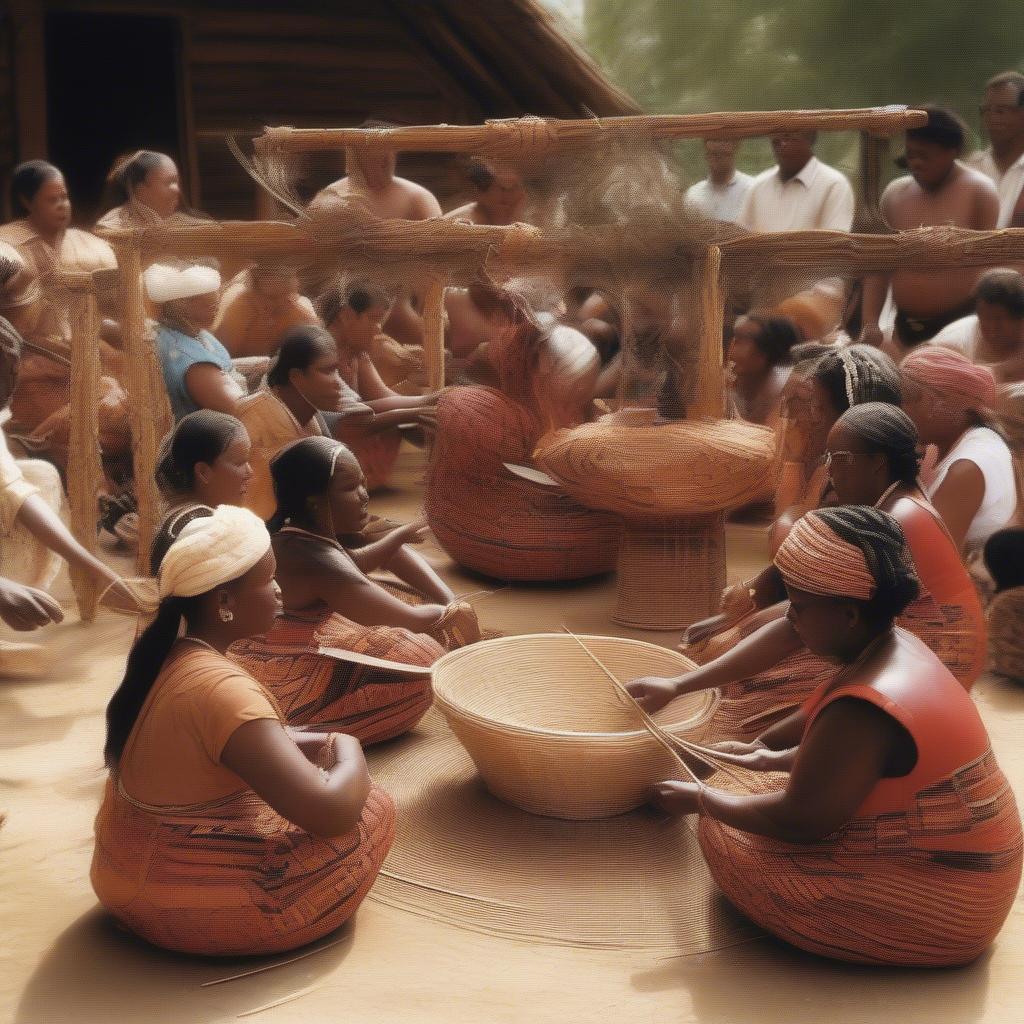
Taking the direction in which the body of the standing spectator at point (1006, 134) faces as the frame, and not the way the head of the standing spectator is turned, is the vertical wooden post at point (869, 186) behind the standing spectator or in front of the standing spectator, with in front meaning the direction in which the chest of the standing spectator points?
in front

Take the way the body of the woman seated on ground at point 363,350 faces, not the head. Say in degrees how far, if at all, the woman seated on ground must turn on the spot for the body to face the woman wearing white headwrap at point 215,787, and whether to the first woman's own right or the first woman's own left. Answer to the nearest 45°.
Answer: approximately 90° to the first woman's own right

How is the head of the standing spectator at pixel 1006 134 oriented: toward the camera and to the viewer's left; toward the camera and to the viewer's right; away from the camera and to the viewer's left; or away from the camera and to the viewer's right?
toward the camera and to the viewer's left

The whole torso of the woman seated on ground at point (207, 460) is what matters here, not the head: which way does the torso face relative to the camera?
to the viewer's right

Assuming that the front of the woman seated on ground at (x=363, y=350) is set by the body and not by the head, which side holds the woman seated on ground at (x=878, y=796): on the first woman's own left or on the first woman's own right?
on the first woman's own right

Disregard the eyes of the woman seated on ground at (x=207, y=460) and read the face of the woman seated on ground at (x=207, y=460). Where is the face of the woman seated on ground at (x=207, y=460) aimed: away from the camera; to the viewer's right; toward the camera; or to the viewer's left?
to the viewer's right

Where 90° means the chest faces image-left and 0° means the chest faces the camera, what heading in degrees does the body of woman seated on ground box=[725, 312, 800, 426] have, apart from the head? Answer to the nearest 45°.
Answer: approximately 90°

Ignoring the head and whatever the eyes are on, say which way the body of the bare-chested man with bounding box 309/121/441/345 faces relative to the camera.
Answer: toward the camera

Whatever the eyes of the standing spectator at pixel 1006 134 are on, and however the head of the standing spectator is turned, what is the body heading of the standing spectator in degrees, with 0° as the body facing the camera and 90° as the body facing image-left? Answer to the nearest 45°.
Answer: approximately 45°

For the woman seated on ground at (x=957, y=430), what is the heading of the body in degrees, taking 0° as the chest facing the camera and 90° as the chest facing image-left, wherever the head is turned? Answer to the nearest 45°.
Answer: approximately 90°

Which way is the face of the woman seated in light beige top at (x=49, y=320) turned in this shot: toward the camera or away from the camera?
toward the camera

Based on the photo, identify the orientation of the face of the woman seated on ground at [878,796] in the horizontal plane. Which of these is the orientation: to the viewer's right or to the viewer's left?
to the viewer's left

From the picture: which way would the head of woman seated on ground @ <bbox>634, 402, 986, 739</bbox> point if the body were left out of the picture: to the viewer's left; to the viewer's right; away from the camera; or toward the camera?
to the viewer's left
